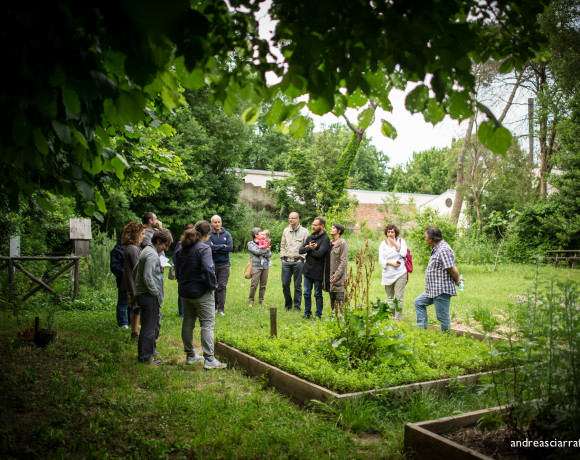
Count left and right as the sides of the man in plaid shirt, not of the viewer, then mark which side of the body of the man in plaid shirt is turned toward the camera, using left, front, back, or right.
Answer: left

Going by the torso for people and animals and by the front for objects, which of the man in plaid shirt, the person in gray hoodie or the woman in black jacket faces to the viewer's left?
the man in plaid shirt

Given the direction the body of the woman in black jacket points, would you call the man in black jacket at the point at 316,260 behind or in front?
in front

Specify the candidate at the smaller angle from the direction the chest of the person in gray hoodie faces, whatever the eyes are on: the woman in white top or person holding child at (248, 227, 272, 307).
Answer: the woman in white top

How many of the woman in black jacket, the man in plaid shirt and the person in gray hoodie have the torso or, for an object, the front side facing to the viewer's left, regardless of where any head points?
1

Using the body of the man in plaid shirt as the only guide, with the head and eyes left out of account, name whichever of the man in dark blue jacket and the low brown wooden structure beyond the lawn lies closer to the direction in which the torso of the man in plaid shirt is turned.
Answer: the man in dark blue jacket

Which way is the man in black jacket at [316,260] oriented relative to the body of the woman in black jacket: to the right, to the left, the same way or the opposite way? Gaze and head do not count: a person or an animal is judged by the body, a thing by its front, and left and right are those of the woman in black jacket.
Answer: the opposite way

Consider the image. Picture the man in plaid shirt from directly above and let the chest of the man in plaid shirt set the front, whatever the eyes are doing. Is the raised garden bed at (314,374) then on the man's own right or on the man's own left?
on the man's own left

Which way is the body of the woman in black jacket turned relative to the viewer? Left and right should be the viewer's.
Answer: facing away from the viewer and to the right of the viewer

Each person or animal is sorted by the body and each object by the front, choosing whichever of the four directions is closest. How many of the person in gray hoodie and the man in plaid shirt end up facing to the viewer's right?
1

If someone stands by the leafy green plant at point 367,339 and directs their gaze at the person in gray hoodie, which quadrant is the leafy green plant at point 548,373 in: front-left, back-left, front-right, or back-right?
back-left

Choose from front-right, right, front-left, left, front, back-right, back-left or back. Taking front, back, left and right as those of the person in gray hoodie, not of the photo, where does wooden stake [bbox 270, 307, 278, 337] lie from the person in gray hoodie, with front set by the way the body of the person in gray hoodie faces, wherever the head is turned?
front

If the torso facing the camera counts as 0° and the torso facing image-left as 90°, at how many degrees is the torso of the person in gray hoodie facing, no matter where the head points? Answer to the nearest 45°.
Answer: approximately 270°

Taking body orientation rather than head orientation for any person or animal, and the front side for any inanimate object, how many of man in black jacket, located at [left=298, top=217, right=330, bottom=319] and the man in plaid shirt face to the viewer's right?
0

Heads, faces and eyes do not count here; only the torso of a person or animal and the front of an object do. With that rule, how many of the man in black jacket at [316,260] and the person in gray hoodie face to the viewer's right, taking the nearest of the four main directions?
1

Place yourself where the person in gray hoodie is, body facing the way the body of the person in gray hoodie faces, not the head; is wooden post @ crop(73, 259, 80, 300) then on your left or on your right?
on your left

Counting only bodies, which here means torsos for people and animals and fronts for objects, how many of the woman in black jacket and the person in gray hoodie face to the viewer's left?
0
